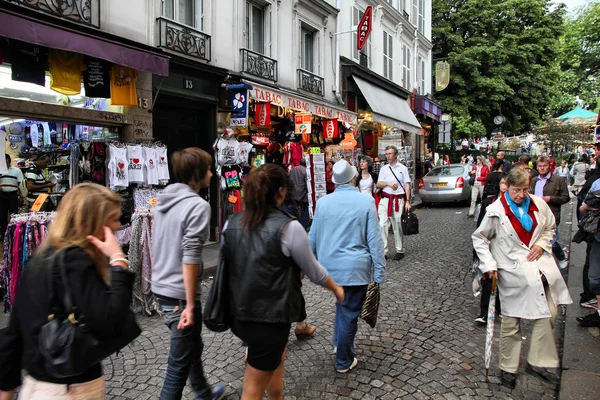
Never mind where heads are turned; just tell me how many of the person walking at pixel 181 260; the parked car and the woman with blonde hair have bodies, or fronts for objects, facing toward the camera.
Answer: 0

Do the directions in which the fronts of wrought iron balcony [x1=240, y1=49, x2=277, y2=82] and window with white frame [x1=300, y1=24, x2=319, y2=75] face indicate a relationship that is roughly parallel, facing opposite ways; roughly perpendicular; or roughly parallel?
roughly parallel

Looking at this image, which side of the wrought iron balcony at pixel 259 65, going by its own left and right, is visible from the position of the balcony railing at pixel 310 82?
left

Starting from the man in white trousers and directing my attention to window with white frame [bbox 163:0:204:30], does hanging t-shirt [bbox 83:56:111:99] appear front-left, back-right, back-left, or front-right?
front-left

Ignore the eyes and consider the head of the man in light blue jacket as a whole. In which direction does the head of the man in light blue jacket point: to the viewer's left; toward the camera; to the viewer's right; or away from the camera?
away from the camera

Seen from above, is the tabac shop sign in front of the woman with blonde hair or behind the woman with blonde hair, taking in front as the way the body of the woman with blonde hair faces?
in front

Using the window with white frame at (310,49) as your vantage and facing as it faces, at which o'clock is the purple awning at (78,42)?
The purple awning is roughly at 2 o'clock from the window with white frame.

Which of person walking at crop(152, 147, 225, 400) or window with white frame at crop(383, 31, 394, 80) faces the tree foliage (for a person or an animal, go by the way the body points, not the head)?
the person walking

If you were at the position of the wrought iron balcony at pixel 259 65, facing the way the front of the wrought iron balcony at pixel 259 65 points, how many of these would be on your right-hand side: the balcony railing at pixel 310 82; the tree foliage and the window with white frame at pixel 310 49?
0

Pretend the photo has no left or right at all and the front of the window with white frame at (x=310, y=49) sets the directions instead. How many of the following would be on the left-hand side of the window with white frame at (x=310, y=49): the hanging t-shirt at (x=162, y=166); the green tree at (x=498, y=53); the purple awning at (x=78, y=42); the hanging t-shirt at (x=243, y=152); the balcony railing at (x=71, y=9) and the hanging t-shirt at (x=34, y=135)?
1

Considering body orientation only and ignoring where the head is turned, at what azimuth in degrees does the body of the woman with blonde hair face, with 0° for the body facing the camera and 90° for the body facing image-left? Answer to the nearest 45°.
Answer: approximately 225°

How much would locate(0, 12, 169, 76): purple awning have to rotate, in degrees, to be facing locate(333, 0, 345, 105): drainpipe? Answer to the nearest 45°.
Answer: approximately 90° to its left

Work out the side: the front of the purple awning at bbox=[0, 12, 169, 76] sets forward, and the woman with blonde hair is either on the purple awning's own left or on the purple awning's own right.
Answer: on the purple awning's own right
